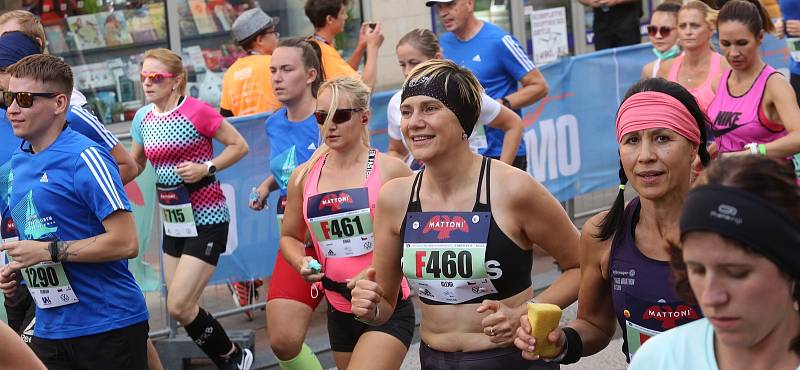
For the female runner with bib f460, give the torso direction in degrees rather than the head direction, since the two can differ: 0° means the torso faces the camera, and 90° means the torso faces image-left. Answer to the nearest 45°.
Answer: approximately 45°

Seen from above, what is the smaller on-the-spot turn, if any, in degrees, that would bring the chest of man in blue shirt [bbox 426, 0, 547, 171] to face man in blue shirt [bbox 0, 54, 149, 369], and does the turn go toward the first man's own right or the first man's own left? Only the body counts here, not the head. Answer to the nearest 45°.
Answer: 0° — they already face them

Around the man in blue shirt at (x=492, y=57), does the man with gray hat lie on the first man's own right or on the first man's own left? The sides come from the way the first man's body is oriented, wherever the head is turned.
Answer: on the first man's own right

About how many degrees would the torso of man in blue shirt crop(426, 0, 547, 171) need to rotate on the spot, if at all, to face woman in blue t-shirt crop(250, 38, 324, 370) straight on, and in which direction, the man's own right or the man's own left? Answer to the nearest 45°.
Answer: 0° — they already face them

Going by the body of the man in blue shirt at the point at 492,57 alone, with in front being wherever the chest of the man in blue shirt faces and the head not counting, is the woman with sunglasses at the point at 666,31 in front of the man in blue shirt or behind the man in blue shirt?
behind

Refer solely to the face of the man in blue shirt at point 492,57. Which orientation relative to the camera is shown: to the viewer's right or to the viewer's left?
to the viewer's left
